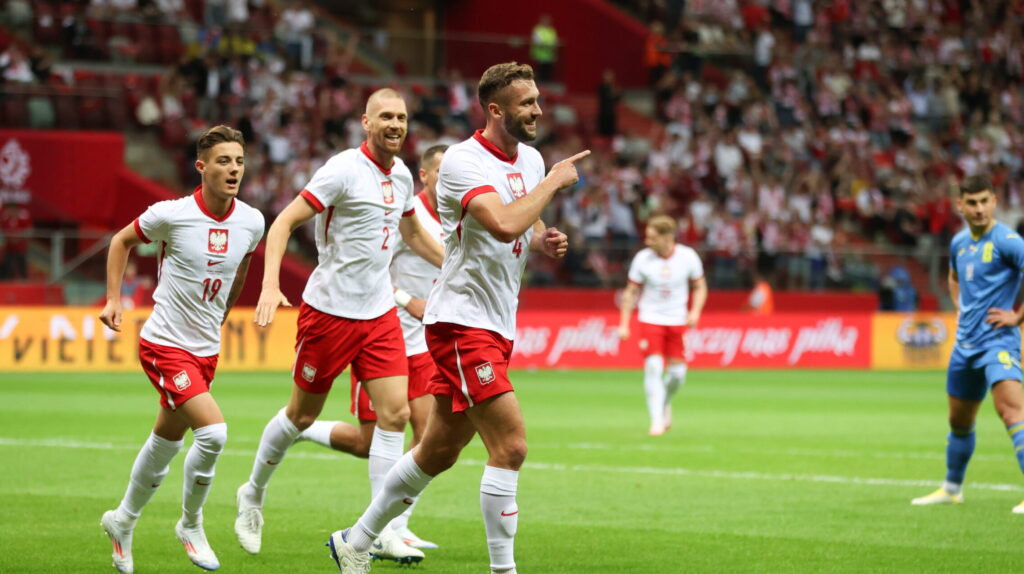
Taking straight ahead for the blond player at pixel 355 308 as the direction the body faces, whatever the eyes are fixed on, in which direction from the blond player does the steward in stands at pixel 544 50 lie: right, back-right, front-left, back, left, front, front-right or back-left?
back-left

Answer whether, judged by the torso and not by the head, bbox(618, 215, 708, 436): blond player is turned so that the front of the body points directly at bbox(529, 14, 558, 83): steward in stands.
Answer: no

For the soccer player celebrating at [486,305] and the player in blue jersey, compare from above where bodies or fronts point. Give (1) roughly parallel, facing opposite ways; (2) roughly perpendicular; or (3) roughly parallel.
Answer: roughly perpendicular

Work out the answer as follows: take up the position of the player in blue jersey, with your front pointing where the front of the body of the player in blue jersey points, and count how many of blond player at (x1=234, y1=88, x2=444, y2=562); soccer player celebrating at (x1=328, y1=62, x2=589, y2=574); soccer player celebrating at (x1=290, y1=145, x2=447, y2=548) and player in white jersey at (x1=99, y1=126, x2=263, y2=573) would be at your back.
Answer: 0

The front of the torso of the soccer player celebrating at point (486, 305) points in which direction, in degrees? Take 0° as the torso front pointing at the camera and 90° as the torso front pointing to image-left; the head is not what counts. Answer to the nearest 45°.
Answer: approximately 315°

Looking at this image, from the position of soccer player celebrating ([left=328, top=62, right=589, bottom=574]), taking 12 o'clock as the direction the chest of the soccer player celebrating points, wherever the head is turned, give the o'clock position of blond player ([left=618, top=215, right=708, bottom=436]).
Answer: The blond player is roughly at 8 o'clock from the soccer player celebrating.

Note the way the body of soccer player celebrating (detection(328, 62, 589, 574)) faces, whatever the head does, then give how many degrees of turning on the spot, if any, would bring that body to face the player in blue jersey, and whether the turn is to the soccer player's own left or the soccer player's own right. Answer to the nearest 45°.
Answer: approximately 90° to the soccer player's own left

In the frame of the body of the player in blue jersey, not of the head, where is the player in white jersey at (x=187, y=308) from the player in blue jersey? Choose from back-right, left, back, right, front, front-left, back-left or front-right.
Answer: front

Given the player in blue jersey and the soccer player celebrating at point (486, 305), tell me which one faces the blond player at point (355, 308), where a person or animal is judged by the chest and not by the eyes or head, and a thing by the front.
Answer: the player in blue jersey

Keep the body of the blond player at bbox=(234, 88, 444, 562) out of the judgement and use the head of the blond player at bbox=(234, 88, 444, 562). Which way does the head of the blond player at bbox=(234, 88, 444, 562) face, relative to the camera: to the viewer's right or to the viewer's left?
to the viewer's right

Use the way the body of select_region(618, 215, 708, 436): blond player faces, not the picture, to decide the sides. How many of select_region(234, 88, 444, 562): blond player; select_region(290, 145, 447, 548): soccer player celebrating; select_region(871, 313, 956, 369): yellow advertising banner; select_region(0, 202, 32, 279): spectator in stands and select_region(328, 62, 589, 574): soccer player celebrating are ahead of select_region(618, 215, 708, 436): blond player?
3

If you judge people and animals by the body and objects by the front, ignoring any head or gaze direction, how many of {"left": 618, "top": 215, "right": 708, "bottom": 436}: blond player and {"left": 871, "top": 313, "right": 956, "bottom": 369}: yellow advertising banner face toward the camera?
2

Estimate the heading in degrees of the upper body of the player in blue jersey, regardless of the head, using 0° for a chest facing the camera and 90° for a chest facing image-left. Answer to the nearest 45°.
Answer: approximately 45°

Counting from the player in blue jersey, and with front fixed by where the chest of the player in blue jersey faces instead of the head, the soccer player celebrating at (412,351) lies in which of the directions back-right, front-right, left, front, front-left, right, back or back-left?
front

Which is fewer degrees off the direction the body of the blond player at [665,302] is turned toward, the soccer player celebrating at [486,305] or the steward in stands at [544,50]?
the soccer player celebrating

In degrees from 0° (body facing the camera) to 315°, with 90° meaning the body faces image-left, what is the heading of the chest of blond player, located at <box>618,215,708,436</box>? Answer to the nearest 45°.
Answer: approximately 0°

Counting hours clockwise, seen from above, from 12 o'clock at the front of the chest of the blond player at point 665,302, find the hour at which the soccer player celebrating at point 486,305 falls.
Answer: The soccer player celebrating is roughly at 12 o'clock from the blond player.

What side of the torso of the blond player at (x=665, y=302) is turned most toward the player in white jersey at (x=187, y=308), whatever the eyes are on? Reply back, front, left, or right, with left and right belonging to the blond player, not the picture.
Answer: front

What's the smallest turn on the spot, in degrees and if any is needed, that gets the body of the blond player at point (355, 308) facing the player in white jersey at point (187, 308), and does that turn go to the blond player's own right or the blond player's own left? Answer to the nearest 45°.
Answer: approximately 90° to the blond player's own right
